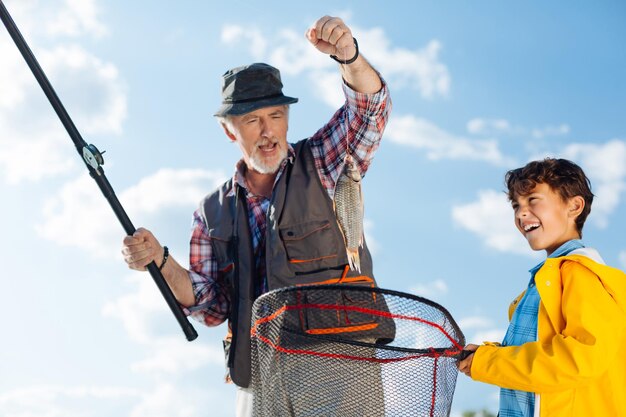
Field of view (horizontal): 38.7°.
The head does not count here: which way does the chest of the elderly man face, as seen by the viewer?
toward the camera

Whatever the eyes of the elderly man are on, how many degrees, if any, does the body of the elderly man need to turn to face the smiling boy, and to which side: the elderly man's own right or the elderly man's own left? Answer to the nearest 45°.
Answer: approximately 45° to the elderly man's own left
